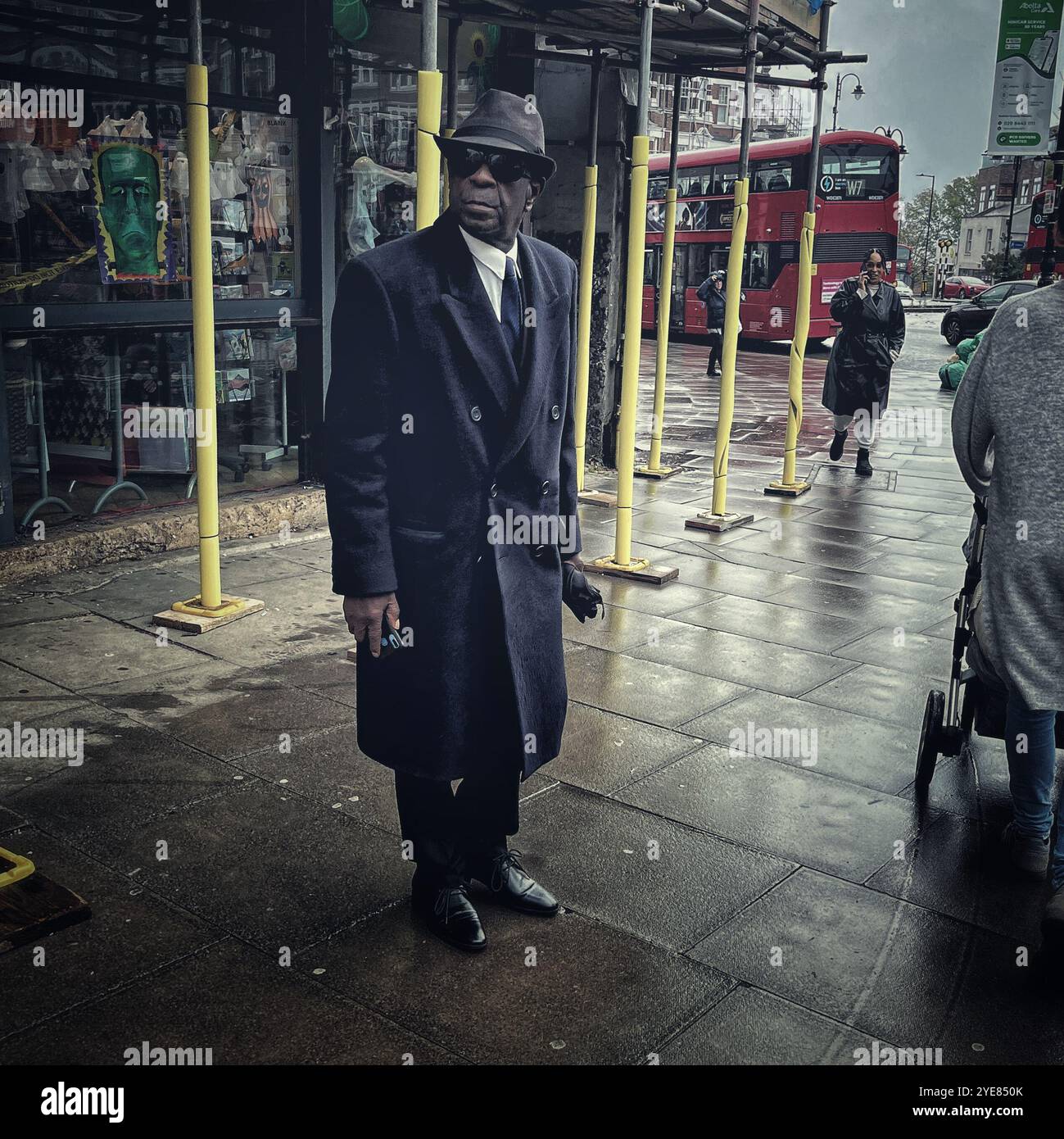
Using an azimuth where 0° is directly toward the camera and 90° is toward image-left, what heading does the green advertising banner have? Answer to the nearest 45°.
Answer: approximately 0°

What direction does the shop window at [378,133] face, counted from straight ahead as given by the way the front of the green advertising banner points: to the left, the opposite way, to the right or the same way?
to the left

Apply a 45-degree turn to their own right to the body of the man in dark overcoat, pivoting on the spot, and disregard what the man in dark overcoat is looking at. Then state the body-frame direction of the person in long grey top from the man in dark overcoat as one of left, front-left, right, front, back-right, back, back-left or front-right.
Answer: left

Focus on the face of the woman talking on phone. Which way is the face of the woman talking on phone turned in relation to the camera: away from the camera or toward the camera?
toward the camera

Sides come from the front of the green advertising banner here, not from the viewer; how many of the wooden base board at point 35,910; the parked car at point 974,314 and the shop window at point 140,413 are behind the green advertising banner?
1

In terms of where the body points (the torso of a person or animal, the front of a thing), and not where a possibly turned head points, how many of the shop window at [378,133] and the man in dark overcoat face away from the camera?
0

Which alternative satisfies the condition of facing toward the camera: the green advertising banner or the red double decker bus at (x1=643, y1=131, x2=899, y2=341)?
the green advertising banner

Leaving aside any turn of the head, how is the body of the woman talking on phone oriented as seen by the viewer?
toward the camera

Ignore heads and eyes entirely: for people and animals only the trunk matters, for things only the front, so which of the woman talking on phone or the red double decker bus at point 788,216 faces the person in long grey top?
the woman talking on phone

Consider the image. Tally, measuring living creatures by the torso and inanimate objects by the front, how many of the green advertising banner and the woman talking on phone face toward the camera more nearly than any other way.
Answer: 2

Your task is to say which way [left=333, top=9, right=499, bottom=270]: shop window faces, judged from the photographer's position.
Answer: facing the viewer and to the right of the viewer

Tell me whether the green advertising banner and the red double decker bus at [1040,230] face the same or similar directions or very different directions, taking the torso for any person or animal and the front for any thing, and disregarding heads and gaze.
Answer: very different directions
